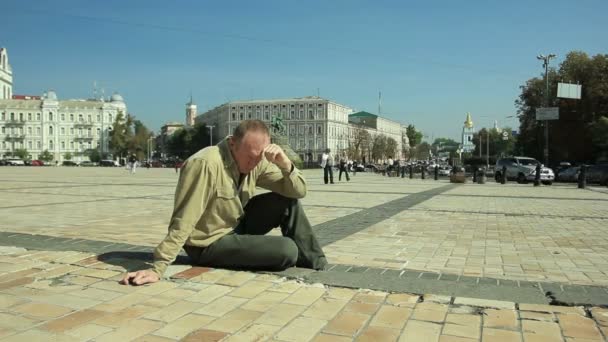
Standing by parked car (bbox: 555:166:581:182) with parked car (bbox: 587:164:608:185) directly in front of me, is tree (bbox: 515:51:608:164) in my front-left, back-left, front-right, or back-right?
back-left

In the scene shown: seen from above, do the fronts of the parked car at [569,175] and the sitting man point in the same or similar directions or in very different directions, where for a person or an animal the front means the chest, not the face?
very different directions

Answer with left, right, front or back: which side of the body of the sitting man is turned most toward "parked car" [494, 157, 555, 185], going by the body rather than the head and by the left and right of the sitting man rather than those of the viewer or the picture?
left

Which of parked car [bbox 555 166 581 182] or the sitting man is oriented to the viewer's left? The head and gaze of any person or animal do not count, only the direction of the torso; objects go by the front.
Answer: the parked car

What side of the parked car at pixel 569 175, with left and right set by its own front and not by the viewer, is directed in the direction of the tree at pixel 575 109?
right

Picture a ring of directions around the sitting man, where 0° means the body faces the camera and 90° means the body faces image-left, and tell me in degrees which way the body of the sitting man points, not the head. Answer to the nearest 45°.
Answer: approximately 315°

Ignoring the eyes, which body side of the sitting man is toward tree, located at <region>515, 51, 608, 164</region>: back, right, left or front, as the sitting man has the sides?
left
